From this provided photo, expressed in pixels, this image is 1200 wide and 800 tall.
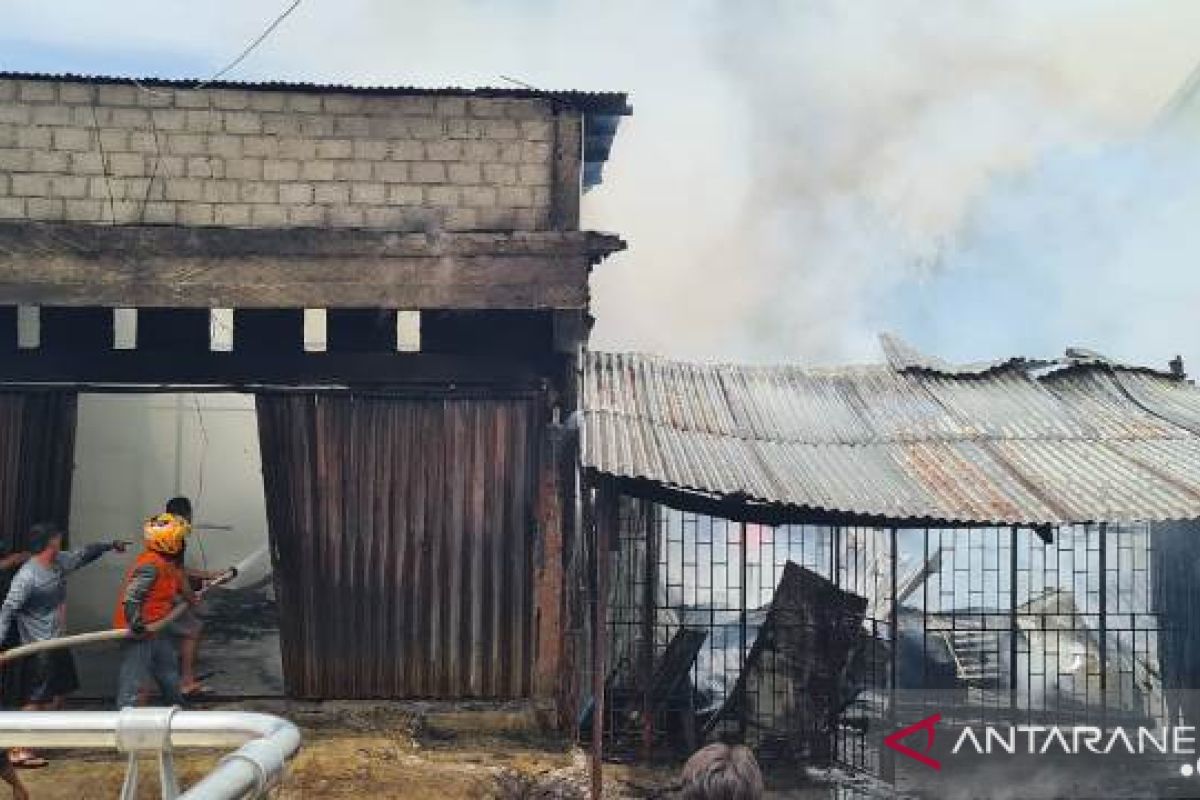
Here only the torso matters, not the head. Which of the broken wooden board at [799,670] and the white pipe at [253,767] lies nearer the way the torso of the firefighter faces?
the broken wooden board

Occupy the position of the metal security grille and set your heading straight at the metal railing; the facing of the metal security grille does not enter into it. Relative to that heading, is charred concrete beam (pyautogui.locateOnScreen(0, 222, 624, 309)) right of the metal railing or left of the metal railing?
right

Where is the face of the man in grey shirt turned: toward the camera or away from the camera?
away from the camera

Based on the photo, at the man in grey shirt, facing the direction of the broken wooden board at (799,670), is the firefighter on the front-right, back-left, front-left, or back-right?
front-right

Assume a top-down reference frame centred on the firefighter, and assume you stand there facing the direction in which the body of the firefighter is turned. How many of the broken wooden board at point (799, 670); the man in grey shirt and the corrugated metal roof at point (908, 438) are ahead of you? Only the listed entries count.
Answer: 2

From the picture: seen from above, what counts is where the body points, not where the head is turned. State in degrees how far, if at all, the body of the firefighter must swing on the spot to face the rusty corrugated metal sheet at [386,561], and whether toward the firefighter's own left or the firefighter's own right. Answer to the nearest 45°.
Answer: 0° — they already face it

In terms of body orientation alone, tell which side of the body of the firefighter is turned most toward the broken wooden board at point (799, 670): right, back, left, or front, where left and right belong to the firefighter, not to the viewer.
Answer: front

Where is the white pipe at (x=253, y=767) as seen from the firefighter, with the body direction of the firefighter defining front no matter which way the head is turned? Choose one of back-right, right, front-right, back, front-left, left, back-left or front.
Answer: right

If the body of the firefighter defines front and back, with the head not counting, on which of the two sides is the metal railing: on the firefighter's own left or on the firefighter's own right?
on the firefighter's own right

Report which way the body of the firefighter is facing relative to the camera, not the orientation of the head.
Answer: to the viewer's right
